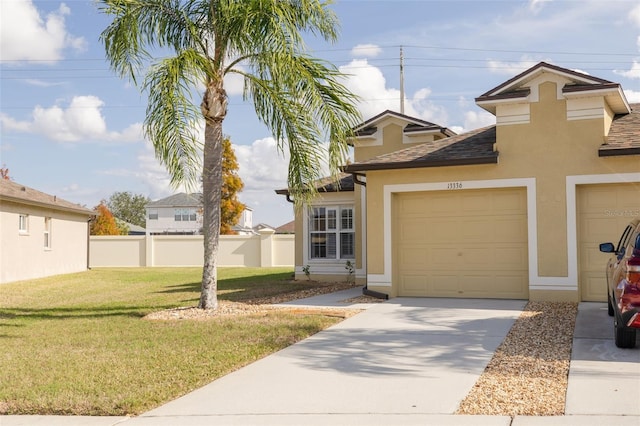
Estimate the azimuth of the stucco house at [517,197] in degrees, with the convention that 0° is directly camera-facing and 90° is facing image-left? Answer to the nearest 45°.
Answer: approximately 0°

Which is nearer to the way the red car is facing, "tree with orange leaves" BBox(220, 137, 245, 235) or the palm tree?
the tree with orange leaves

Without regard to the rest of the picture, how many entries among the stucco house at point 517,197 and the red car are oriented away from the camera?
1

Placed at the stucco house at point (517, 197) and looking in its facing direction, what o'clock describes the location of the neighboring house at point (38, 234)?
The neighboring house is roughly at 4 o'clock from the stucco house.

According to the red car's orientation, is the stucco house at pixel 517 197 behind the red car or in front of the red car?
in front

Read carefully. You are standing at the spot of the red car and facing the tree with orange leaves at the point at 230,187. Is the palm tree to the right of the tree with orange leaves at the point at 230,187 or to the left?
left

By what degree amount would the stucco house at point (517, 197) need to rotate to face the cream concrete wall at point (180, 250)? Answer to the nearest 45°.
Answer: approximately 135° to its right

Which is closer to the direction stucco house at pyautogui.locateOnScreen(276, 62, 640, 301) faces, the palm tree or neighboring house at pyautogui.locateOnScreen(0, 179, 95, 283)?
the palm tree

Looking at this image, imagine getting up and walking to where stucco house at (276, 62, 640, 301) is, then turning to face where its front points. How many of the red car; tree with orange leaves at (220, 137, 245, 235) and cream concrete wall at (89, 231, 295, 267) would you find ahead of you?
1

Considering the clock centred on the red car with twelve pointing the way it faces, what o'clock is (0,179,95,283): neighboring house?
The neighboring house is roughly at 10 o'clock from the red car.

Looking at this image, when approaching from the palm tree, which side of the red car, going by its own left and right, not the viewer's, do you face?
left

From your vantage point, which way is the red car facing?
away from the camera

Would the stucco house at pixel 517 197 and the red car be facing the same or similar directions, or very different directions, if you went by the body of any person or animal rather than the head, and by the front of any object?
very different directions

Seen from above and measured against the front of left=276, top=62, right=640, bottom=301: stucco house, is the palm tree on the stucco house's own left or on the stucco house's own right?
on the stucco house's own right

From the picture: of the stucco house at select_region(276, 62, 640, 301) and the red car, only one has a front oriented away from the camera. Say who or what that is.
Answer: the red car
